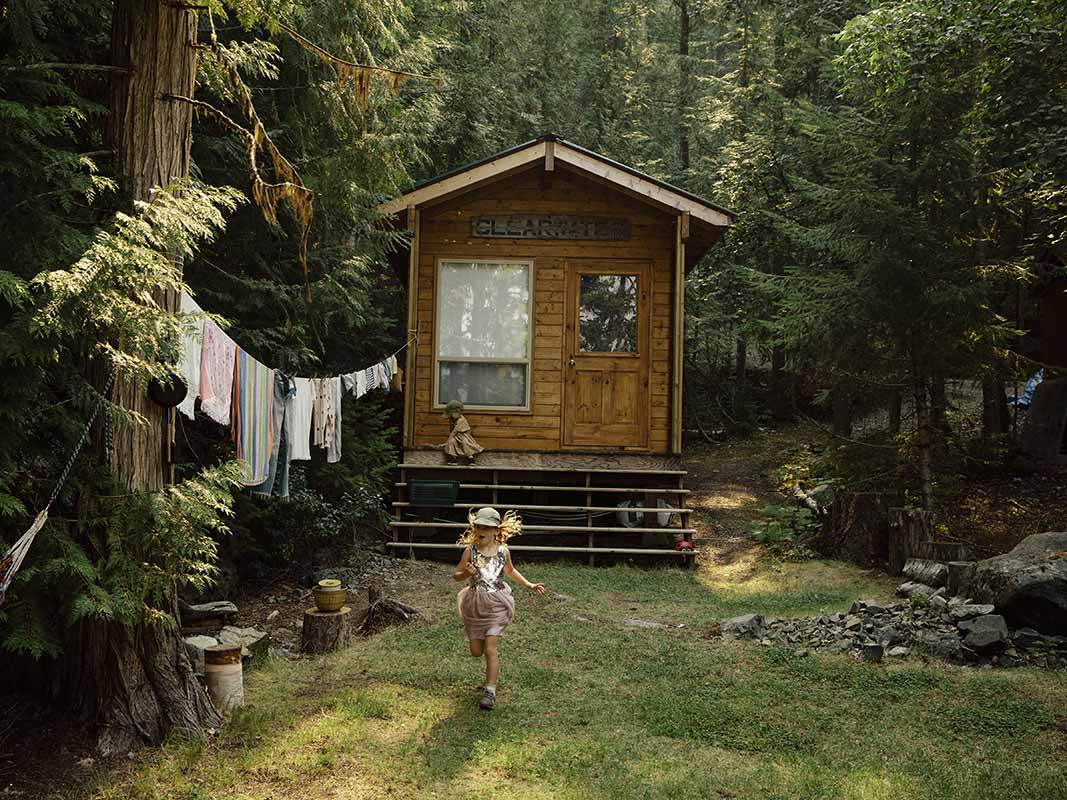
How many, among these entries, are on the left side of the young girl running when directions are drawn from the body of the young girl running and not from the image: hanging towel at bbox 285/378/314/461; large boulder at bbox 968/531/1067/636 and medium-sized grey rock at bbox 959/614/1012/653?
2

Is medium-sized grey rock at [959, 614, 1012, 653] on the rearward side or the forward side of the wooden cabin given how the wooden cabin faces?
on the forward side

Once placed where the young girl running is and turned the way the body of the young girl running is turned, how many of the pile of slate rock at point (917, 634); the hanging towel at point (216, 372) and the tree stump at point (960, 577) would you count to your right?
1

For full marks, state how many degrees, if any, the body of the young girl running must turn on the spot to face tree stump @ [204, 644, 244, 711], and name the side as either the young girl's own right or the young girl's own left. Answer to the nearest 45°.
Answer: approximately 90° to the young girl's own right

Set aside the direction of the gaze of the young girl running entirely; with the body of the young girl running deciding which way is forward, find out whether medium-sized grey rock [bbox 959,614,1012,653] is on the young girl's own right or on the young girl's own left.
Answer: on the young girl's own left

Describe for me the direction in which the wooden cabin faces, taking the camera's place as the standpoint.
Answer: facing the viewer

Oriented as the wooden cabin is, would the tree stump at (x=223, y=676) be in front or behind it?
in front

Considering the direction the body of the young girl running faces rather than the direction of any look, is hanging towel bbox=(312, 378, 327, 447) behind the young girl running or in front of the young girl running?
behind

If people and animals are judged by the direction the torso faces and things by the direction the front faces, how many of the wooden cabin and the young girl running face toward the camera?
2

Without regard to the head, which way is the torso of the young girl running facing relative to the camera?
toward the camera

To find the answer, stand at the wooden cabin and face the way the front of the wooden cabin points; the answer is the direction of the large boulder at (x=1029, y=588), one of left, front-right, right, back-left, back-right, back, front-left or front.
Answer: front-left

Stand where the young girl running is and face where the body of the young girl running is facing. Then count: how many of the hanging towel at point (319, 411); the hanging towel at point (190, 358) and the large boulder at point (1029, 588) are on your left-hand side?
1

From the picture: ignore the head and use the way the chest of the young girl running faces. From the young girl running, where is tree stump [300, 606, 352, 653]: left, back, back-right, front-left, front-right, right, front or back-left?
back-right

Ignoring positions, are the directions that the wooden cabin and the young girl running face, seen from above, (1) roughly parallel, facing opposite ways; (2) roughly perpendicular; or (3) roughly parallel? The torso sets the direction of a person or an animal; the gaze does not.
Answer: roughly parallel
